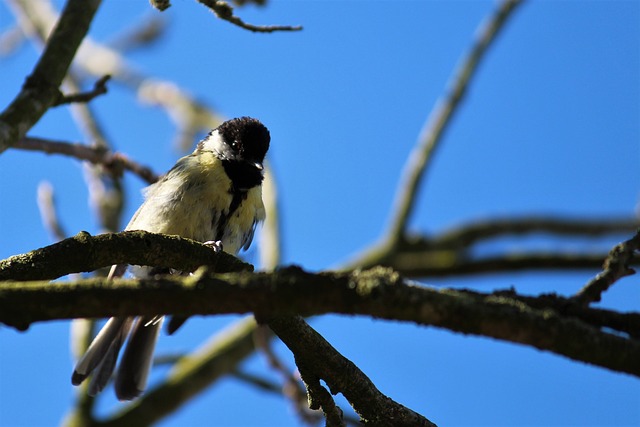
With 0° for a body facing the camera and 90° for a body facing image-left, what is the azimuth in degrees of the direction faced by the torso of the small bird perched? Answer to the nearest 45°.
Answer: approximately 315°

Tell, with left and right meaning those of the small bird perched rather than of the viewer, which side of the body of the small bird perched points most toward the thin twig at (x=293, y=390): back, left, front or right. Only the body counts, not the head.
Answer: left

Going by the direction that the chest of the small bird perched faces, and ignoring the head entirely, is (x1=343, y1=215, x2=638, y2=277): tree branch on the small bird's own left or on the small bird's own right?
on the small bird's own left

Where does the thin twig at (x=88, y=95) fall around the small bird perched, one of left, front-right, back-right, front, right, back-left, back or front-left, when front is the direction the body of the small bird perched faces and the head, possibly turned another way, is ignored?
right

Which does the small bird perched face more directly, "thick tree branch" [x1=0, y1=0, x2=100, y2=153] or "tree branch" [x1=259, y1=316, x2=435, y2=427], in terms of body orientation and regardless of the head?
the tree branch

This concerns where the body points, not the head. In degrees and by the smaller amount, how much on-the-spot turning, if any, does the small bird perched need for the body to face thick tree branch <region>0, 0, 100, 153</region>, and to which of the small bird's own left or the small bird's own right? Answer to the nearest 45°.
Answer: approximately 90° to the small bird's own right

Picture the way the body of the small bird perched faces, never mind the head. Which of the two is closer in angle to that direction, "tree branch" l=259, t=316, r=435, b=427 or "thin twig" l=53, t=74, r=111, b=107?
the tree branch

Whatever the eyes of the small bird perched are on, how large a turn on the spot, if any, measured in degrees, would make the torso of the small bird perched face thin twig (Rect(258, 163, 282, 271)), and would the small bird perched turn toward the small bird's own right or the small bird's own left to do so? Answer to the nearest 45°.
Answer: approximately 135° to the small bird's own left
